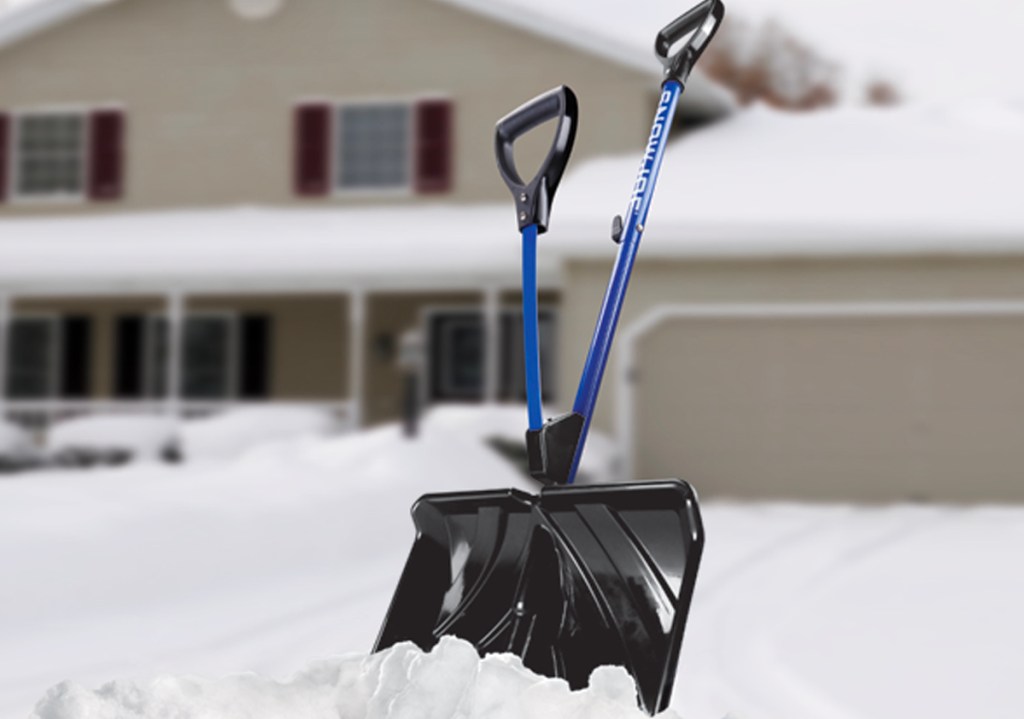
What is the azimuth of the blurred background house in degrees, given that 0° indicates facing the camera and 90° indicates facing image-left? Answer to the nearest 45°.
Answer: approximately 0°

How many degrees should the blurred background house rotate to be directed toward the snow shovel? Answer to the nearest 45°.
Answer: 0° — it already faces it
